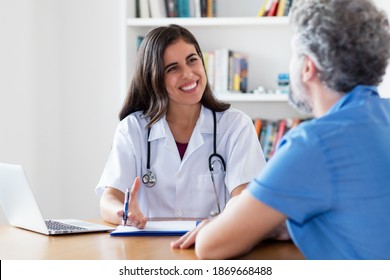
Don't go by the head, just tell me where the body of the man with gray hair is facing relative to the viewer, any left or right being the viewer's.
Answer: facing away from the viewer and to the left of the viewer

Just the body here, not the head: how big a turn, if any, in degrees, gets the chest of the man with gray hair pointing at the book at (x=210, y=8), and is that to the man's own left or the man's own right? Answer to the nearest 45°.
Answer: approximately 45° to the man's own right

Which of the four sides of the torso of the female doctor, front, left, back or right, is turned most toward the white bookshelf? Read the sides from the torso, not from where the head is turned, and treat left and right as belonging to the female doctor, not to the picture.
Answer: back

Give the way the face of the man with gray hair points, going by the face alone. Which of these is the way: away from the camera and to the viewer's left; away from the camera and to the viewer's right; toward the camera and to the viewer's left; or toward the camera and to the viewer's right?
away from the camera and to the viewer's left

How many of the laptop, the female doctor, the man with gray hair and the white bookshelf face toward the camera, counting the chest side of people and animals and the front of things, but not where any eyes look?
2
